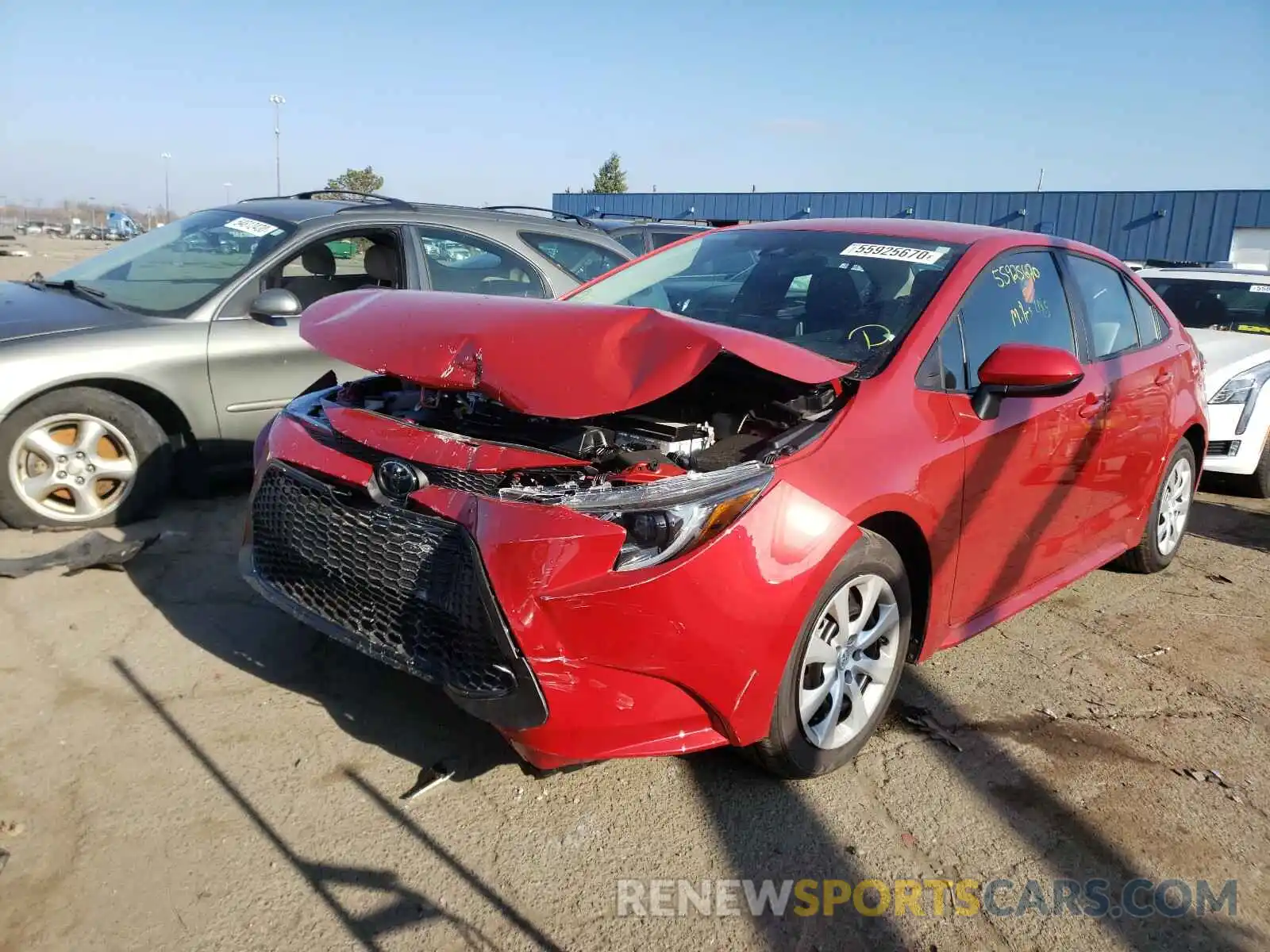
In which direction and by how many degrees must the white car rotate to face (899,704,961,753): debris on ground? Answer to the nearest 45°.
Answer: approximately 45° to its left

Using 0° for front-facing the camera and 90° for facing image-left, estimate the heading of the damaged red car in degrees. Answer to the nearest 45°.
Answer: approximately 45°

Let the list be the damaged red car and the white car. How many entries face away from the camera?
0

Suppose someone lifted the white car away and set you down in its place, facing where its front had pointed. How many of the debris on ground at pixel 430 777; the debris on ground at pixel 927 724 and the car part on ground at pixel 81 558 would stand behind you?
0

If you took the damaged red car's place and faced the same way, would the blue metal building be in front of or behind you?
behind

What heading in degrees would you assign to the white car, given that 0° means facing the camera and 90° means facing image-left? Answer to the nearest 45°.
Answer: approximately 45°

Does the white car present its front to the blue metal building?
no

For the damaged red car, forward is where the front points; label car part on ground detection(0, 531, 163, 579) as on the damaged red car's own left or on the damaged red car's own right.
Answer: on the damaged red car's own right

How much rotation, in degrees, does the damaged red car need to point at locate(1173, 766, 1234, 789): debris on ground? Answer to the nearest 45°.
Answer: approximately 135° to its left

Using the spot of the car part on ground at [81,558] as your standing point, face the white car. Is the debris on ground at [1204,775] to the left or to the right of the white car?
right

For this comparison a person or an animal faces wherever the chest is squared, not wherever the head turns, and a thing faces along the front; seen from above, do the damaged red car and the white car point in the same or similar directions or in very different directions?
same or similar directions

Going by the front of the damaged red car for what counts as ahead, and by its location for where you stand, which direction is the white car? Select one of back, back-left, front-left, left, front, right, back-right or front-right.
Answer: back
